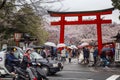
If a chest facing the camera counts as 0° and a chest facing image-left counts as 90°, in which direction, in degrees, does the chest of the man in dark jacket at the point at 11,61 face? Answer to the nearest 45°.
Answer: approximately 270°

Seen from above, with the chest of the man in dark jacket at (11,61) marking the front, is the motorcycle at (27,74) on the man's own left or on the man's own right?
on the man's own right
